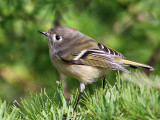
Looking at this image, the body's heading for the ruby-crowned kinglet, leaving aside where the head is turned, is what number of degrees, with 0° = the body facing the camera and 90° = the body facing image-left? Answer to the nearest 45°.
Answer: approximately 90°
